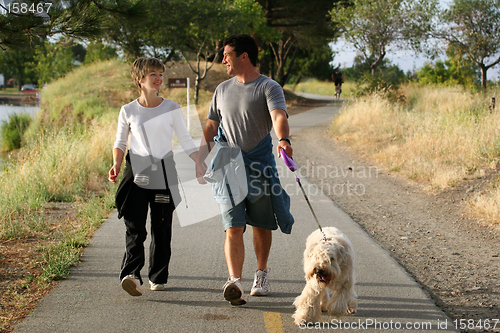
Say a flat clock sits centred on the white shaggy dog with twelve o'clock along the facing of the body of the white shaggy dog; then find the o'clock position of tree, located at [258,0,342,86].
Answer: The tree is roughly at 6 o'clock from the white shaggy dog.

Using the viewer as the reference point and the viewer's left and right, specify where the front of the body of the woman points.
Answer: facing the viewer

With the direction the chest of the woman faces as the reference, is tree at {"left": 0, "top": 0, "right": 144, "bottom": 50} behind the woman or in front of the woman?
behind

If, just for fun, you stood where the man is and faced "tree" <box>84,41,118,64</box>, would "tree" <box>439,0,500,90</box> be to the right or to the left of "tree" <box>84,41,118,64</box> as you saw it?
right

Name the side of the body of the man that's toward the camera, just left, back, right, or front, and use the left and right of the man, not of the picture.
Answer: front

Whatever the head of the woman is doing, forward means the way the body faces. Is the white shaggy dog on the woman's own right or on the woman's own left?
on the woman's own left

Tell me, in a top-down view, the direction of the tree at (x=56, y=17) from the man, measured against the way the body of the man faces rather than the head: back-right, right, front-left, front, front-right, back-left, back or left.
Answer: back-right

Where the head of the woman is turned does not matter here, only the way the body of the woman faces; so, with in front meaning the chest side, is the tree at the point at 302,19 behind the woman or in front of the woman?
behind

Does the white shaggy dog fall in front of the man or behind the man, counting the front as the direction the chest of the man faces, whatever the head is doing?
in front

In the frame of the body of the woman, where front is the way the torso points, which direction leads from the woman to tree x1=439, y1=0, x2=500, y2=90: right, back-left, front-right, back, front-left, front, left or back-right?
back-left

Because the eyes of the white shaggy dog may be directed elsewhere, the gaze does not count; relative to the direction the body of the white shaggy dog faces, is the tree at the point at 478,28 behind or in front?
behind

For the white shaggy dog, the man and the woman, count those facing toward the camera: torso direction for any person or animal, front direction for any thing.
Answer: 3

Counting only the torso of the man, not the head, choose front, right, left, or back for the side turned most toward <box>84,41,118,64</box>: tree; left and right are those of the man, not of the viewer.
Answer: back

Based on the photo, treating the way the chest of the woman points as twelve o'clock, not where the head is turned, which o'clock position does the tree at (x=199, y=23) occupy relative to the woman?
The tree is roughly at 6 o'clock from the woman.
